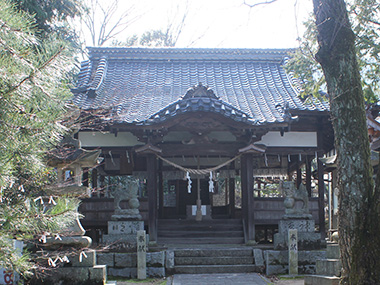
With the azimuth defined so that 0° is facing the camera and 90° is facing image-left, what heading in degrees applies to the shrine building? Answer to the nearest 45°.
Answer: approximately 0°
